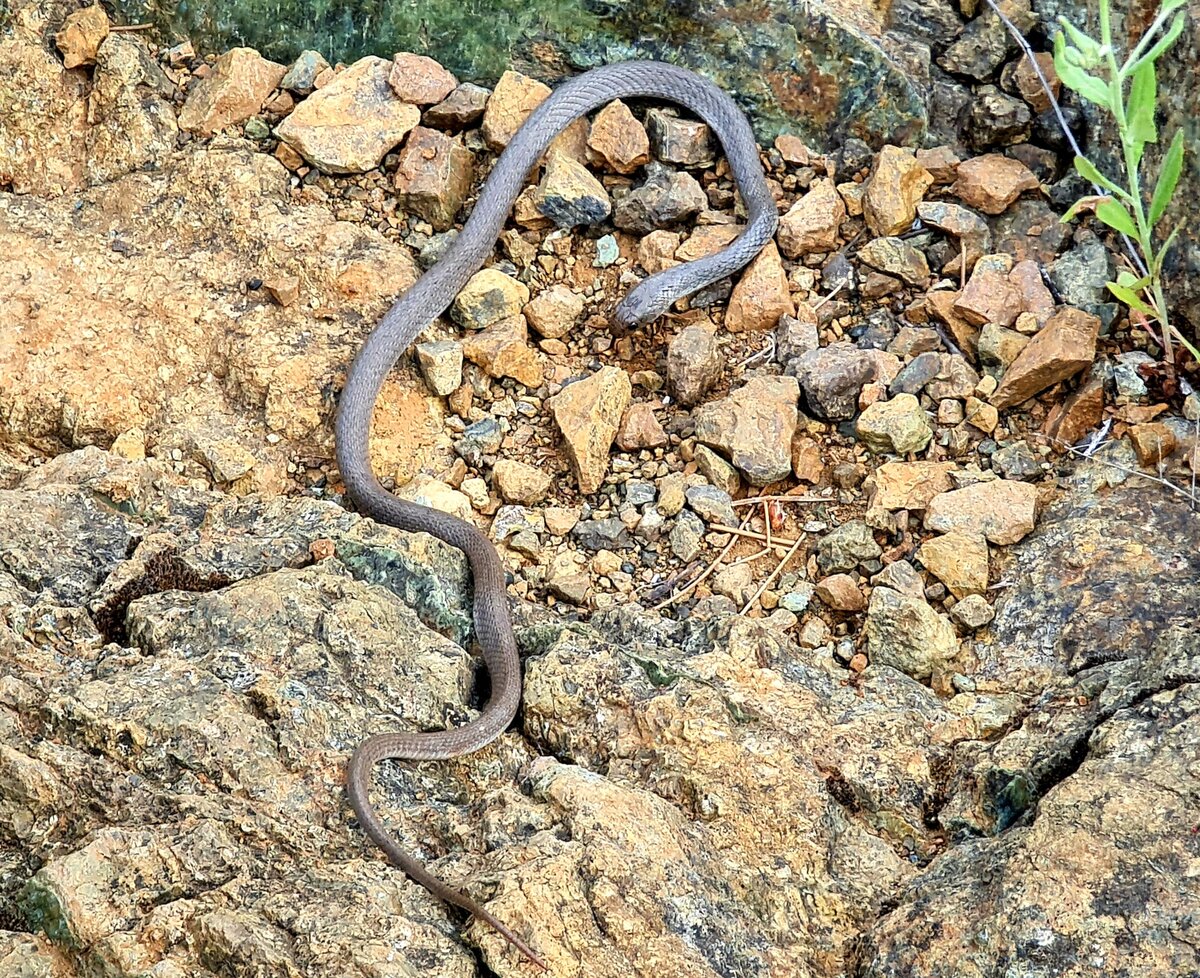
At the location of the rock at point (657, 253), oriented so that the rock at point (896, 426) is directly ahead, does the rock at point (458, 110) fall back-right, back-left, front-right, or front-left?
back-right

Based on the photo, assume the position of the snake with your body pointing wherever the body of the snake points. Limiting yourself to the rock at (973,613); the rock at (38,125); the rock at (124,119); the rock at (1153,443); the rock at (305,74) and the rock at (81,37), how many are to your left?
2

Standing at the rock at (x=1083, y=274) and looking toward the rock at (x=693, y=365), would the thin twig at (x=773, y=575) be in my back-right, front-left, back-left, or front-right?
front-left

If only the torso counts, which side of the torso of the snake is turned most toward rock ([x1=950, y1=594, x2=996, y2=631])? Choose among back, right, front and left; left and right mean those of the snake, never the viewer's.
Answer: left

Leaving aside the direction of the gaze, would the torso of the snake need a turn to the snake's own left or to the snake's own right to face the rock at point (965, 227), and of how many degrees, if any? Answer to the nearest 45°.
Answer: approximately 135° to the snake's own left

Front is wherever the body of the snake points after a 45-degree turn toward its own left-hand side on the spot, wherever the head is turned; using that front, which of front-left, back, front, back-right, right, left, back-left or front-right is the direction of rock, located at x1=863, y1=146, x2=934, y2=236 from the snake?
left

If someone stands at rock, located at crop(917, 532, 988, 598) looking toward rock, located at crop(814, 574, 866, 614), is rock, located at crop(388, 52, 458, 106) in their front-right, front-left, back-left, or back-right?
front-right

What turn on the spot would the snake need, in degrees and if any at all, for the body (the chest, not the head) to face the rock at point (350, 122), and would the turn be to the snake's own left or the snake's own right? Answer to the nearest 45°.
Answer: approximately 90° to the snake's own right

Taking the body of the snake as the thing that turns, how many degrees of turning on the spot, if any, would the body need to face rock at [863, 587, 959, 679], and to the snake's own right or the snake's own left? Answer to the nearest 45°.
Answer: approximately 90° to the snake's own left

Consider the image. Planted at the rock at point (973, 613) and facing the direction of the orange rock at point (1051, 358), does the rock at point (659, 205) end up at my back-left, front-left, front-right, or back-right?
front-left

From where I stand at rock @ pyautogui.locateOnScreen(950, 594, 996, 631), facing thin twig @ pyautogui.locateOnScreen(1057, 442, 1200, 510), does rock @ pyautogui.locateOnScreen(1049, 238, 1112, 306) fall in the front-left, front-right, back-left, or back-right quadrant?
front-left

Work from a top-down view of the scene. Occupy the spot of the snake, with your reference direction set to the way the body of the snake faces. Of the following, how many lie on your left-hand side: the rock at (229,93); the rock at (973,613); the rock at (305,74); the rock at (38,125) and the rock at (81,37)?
1

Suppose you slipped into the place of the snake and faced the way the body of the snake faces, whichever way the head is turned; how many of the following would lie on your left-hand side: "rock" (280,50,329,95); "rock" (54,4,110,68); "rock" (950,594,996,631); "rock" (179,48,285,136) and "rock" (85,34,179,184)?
1

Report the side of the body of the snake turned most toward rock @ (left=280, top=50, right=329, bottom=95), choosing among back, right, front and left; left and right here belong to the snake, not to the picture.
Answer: right
